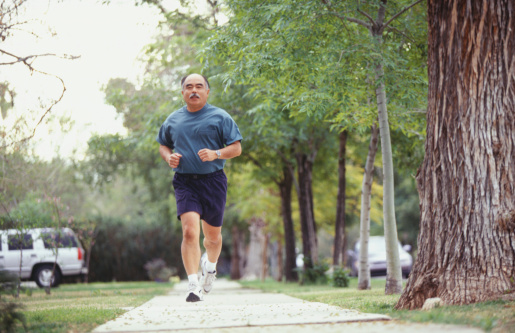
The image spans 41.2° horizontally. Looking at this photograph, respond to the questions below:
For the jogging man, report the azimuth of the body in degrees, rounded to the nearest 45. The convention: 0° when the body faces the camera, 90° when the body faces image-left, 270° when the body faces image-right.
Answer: approximately 0°

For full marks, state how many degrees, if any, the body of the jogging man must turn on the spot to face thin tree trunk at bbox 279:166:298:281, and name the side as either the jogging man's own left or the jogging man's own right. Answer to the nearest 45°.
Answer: approximately 180°

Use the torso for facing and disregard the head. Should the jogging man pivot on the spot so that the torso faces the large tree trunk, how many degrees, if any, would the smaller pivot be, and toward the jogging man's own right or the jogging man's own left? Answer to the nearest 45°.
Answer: approximately 45° to the jogging man's own left

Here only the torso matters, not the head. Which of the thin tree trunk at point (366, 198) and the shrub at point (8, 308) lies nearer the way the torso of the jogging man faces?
the shrub

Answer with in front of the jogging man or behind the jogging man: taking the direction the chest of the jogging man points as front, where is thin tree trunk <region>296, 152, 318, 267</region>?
behind

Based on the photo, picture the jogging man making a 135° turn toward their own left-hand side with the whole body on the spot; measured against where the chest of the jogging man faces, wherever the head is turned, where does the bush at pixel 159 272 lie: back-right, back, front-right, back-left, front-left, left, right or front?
front-left

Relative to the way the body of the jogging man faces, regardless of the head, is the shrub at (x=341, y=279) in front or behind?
behind

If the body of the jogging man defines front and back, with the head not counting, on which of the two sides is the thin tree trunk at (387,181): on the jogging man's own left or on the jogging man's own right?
on the jogging man's own left

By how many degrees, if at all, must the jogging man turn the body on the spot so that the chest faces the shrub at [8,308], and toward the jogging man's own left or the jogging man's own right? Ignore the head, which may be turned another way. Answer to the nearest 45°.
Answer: approximately 45° to the jogging man's own right

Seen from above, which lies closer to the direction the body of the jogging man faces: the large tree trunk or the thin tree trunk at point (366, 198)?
the large tree trunk

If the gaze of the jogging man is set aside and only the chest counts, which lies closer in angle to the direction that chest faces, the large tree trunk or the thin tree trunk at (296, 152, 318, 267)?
the large tree trunk

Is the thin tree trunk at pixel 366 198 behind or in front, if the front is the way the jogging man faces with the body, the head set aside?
behind
